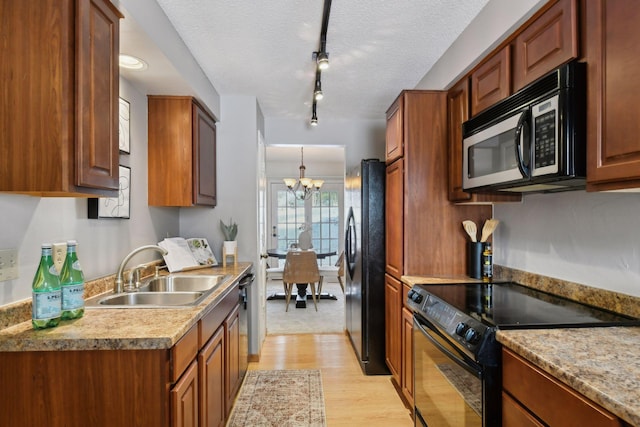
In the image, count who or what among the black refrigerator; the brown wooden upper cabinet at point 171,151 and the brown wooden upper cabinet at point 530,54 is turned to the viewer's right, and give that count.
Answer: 1

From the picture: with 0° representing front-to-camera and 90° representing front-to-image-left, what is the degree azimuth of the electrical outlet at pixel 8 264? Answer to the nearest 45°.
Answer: approximately 315°

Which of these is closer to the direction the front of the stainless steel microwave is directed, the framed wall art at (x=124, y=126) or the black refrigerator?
the framed wall art

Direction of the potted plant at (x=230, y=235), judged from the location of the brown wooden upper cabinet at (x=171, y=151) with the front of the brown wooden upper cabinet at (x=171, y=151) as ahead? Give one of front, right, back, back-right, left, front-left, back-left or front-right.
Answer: front-left

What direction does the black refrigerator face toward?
to the viewer's left

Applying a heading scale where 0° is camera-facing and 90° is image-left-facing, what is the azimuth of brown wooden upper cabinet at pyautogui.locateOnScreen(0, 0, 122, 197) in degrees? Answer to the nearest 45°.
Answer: approximately 315°

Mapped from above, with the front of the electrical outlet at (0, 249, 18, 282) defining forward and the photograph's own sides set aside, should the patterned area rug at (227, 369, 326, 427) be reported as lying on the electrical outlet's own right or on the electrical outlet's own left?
on the electrical outlet's own left

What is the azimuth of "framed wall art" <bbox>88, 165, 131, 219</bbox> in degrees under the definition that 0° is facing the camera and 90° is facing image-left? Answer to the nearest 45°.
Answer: approximately 315°

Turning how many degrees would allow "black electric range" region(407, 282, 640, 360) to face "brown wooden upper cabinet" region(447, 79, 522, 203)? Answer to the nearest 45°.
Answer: approximately 135° to its right

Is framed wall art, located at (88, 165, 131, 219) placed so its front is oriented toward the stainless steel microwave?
yes

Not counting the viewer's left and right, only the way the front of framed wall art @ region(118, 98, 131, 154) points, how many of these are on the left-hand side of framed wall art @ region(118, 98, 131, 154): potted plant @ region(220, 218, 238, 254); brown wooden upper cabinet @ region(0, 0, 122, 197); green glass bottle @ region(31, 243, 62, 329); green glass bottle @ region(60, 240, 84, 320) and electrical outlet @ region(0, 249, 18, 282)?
1

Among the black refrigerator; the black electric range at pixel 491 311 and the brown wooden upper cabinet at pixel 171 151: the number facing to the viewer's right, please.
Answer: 1
